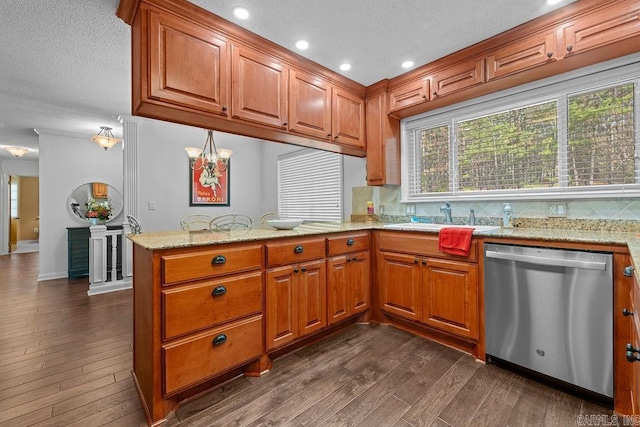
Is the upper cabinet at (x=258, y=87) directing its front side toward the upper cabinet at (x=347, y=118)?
no

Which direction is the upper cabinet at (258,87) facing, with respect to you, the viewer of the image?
facing the viewer and to the right of the viewer

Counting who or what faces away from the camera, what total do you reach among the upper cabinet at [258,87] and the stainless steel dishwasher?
0

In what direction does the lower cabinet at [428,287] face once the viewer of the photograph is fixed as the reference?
facing the viewer and to the left of the viewer

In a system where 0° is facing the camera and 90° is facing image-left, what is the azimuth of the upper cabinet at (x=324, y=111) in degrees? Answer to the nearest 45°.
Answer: approximately 315°

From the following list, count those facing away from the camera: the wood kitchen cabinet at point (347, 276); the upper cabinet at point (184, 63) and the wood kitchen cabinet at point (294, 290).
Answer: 0

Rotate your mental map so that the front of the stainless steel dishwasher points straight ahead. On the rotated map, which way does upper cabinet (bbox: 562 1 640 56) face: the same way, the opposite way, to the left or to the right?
the same way

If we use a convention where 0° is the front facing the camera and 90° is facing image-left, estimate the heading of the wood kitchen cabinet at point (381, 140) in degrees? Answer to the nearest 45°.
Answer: approximately 45°

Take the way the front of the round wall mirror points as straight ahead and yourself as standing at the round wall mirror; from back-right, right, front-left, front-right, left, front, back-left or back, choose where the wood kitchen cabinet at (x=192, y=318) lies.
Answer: front

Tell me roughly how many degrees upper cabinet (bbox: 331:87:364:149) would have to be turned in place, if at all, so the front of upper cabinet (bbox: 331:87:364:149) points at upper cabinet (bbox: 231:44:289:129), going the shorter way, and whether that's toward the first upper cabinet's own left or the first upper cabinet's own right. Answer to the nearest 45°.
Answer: approximately 90° to the first upper cabinet's own right

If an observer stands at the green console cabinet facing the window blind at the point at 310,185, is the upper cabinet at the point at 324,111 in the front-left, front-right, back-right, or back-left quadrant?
front-right

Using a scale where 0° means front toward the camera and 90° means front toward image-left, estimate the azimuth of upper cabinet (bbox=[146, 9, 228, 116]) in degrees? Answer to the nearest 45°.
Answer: approximately 315°

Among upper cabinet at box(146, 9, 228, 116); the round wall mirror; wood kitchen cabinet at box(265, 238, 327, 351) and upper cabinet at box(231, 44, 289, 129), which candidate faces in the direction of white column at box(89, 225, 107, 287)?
the round wall mirror
